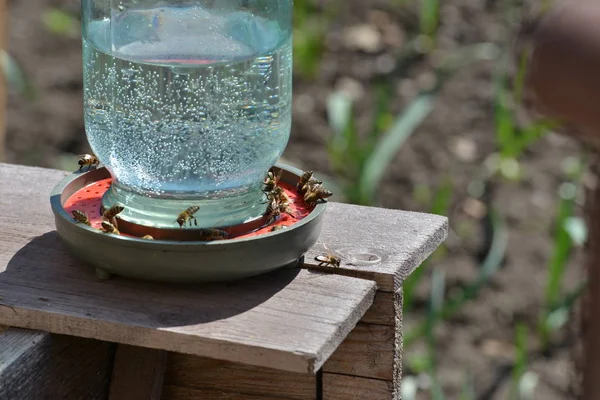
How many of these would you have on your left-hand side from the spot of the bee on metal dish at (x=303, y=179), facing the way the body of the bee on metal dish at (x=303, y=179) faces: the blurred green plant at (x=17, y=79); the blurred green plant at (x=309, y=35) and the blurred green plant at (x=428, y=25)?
0

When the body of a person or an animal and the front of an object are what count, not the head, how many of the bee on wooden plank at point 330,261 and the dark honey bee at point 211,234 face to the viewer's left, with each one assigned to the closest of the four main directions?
1

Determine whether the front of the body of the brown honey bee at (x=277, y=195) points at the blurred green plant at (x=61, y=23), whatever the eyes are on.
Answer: no

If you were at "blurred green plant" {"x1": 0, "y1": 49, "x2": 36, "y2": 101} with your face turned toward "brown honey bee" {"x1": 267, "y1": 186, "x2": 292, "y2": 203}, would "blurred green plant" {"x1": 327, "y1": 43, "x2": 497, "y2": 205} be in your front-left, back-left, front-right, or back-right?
front-left

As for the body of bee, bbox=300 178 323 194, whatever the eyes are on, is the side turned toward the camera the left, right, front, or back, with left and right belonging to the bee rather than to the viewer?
left
